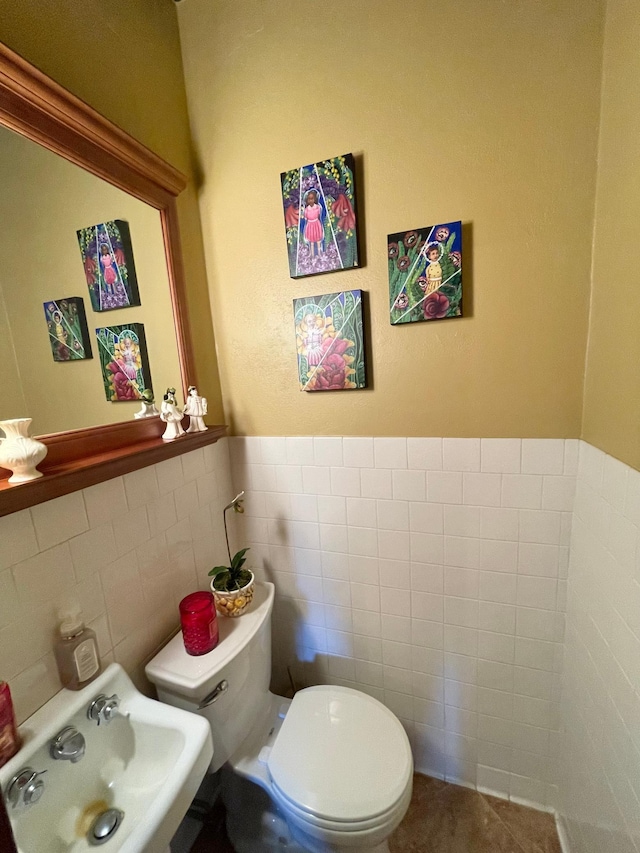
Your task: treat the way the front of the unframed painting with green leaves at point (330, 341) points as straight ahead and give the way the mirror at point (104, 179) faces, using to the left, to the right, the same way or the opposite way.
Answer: to the left

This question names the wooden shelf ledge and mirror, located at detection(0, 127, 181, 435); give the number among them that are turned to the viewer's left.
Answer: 0

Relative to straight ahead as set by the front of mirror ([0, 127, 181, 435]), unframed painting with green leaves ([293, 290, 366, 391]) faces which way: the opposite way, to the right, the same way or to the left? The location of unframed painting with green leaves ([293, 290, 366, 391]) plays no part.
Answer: to the right

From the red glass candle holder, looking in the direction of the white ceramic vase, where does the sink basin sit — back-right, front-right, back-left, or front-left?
front-left

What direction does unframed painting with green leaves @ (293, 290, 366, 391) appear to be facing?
toward the camera

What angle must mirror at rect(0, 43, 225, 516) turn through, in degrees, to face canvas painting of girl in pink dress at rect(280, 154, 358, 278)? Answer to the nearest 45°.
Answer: approximately 45° to its left

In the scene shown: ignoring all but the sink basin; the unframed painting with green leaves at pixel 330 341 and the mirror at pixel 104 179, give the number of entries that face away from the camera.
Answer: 0

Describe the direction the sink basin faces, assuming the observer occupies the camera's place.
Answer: facing the viewer and to the right of the viewer

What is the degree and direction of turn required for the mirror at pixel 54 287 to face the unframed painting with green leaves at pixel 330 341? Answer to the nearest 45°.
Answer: approximately 45° to its left

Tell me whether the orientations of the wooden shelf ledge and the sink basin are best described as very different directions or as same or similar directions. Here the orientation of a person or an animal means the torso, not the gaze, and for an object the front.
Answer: same or similar directions

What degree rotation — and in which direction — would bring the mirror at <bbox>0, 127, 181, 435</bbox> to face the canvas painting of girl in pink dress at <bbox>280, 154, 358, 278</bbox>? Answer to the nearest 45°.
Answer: approximately 45° to its left

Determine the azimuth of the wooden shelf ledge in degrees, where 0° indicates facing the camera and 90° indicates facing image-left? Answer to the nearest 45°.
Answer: approximately 315°

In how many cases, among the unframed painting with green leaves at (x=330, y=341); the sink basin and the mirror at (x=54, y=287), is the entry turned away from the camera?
0

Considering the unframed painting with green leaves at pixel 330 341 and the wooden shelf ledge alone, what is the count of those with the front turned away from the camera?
0
